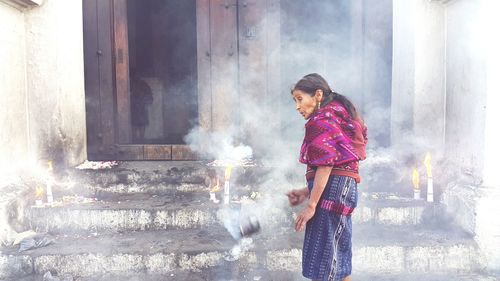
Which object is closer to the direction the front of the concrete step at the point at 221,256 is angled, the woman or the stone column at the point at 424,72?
the woman

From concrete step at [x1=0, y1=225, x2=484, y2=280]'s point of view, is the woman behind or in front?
in front

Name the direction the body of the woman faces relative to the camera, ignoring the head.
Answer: to the viewer's left

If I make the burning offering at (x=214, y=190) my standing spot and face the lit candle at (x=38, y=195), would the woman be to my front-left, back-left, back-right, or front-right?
back-left

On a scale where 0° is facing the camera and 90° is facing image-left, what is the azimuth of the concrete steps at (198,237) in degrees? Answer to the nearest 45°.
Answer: approximately 0°

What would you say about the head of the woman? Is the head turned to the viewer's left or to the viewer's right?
to the viewer's left

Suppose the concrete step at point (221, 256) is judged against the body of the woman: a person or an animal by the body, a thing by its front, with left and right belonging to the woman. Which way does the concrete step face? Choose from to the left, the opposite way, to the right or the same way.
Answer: to the left

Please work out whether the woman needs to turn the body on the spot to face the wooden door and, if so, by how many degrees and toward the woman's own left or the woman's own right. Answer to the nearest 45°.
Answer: approximately 45° to the woman's own right

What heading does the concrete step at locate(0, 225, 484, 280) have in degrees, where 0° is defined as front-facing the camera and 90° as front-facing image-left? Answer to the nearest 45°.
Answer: approximately 0°

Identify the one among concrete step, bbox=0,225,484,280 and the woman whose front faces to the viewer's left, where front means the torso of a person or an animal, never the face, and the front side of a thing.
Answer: the woman
